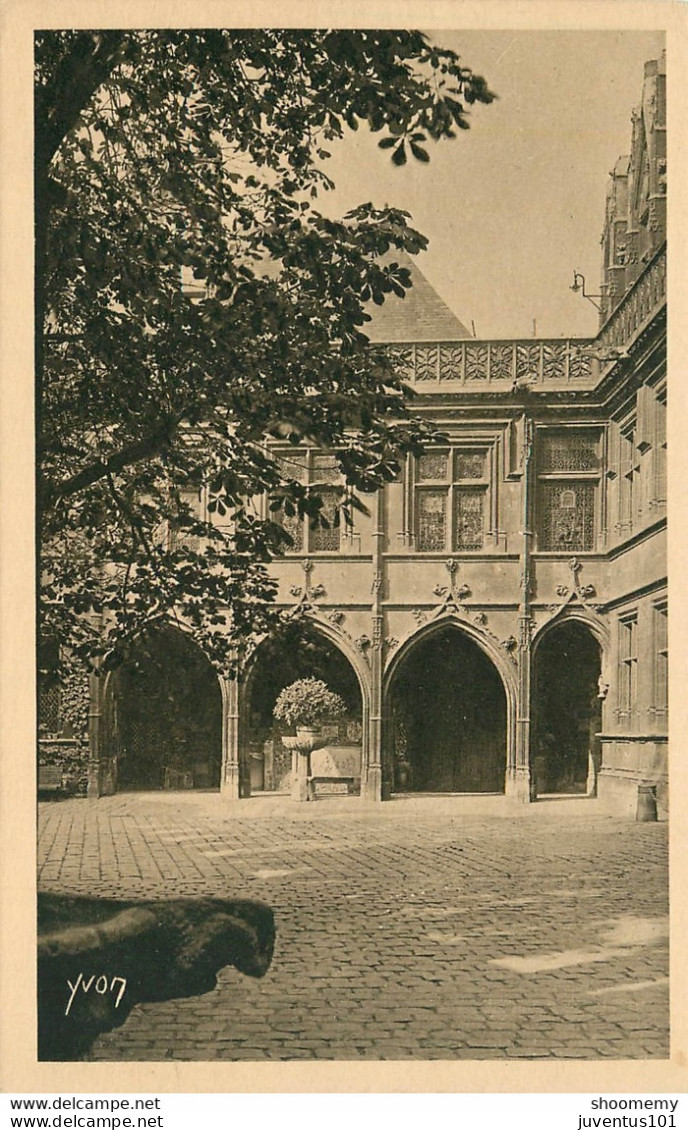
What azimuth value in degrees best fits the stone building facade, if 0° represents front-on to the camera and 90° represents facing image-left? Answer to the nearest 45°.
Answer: approximately 0°
